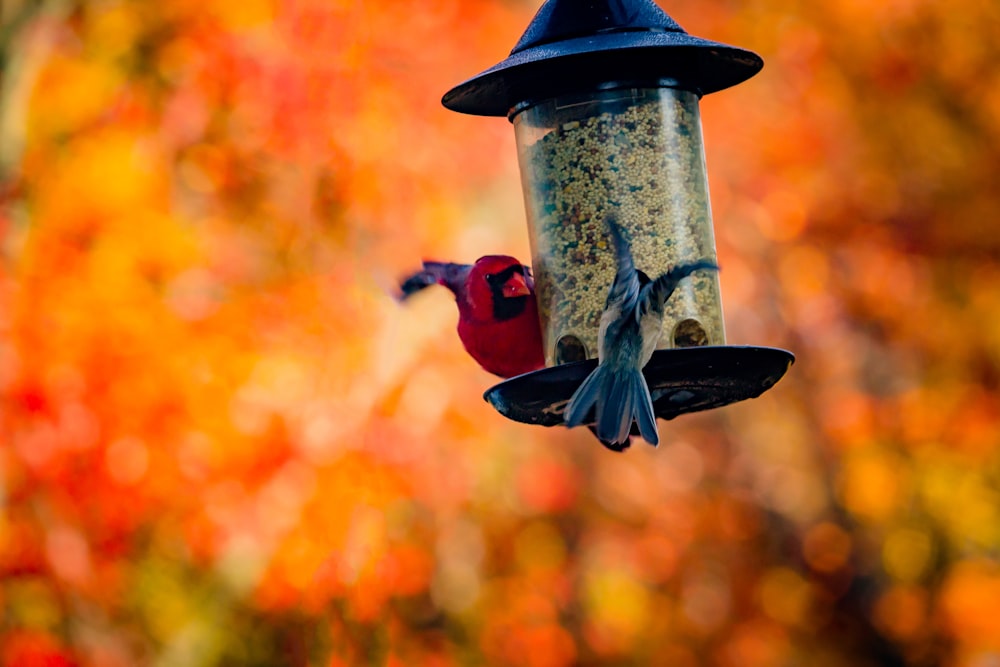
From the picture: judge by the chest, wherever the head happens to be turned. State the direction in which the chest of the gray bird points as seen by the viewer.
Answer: away from the camera

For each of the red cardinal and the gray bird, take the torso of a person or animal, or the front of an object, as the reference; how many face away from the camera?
1

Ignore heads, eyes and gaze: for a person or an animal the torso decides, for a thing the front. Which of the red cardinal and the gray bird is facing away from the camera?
the gray bird

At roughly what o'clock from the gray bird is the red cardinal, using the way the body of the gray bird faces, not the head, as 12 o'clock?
The red cardinal is roughly at 11 o'clock from the gray bird.
